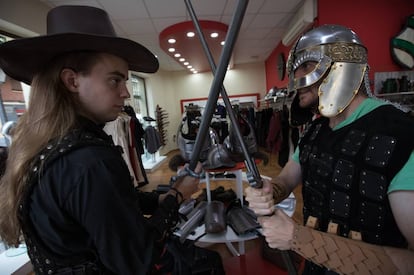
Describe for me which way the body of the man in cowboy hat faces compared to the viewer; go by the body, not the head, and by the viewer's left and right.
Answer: facing to the right of the viewer

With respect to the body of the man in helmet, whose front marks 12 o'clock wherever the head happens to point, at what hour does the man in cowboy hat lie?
The man in cowboy hat is roughly at 12 o'clock from the man in helmet.

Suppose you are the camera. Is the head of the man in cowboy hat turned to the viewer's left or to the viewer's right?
to the viewer's right

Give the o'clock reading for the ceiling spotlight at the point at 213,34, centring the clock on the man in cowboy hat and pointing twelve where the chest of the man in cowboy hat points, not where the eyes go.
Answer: The ceiling spotlight is roughly at 10 o'clock from the man in cowboy hat.

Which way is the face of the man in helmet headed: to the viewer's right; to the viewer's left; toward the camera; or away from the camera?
to the viewer's left

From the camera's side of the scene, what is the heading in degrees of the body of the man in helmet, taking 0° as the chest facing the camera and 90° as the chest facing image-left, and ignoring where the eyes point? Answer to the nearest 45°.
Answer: approximately 45°

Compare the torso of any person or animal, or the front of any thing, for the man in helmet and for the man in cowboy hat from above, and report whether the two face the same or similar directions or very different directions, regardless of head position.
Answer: very different directions

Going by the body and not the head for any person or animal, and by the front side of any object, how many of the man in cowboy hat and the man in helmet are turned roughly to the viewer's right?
1

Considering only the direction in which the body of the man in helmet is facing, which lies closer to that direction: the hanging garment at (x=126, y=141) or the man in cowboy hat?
the man in cowboy hat

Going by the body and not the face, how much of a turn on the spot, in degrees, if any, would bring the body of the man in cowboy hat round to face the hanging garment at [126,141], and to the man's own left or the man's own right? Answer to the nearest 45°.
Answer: approximately 90° to the man's own left
